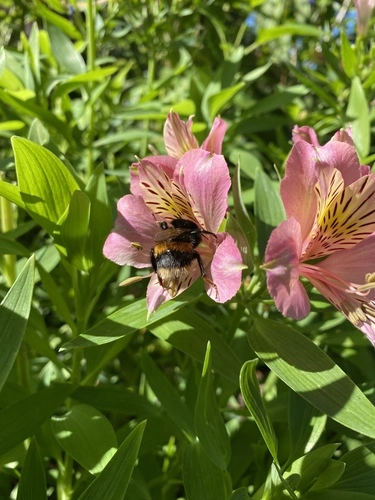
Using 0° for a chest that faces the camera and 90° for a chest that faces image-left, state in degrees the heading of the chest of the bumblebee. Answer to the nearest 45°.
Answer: approximately 180°

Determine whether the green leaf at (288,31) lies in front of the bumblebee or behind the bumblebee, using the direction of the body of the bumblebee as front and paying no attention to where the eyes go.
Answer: in front

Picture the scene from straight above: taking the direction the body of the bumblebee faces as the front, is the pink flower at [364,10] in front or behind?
in front
